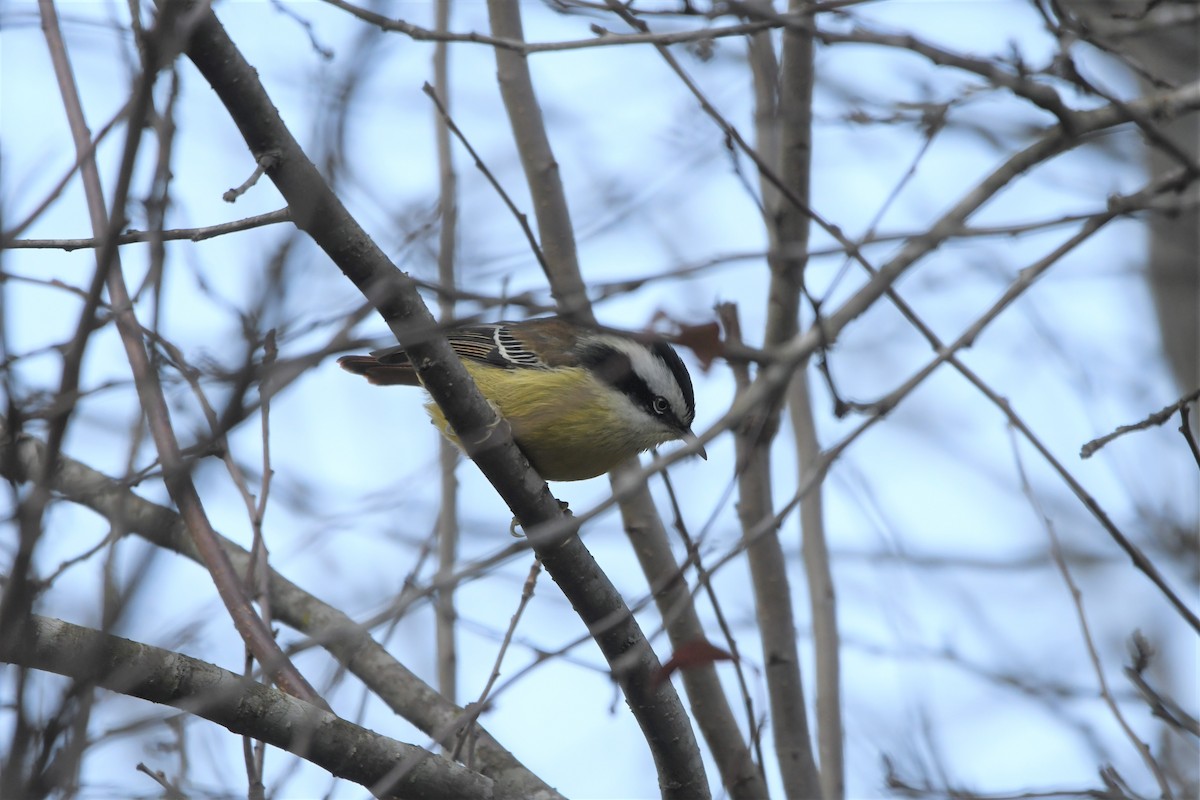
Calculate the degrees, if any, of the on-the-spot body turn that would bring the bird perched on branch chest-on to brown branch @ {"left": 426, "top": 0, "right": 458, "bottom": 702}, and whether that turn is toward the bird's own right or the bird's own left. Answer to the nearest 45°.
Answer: approximately 135° to the bird's own left

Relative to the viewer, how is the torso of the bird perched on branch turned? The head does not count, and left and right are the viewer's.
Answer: facing to the right of the viewer
